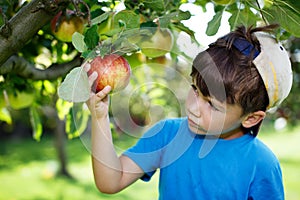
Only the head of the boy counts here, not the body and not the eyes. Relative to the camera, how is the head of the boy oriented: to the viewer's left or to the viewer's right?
to the viewer's left

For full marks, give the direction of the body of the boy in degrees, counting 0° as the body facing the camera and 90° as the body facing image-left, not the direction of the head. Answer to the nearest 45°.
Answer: approximately 45°

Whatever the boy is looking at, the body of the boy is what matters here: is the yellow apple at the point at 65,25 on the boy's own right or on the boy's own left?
on the boy's own right
